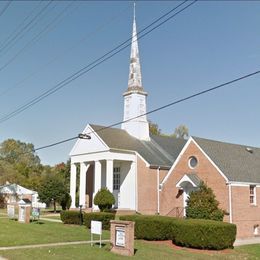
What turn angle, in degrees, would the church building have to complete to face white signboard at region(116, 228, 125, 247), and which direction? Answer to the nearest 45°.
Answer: approximately 45° to its left

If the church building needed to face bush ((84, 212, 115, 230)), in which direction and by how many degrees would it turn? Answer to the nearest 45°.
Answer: approximately 45° to its left

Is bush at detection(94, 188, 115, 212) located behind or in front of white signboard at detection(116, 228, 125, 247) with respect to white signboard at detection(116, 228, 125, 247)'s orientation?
behind

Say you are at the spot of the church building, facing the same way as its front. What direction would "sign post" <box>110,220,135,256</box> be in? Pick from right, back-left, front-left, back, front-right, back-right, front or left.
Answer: front-left

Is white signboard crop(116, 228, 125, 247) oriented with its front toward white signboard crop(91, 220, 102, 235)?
no

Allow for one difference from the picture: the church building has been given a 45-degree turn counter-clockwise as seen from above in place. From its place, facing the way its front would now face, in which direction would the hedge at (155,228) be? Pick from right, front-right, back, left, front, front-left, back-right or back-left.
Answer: front

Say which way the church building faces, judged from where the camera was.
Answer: facing the viewer and to the left of the viewer

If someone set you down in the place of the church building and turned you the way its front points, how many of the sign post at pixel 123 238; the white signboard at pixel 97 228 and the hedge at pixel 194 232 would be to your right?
0

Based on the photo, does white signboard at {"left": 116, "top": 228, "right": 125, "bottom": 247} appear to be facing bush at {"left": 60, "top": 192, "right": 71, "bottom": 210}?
no

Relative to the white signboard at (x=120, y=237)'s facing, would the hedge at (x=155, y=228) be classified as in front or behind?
behind

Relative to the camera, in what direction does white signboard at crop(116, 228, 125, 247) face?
facing the viewer

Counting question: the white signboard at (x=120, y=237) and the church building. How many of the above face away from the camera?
0

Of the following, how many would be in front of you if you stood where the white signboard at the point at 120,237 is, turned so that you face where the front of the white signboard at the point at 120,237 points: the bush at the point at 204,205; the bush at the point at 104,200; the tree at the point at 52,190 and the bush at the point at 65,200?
0

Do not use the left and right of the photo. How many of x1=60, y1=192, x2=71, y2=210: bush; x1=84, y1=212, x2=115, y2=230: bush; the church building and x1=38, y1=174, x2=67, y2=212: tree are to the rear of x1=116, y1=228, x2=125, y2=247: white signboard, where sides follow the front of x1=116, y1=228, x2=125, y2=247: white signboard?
4

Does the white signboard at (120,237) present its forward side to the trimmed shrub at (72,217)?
no
